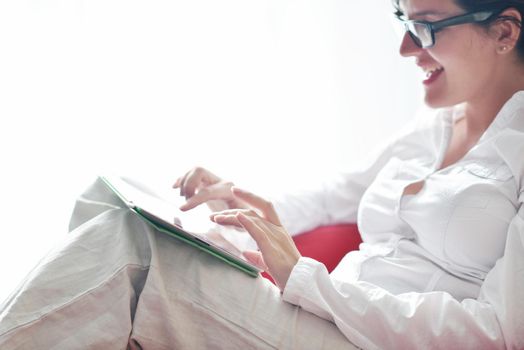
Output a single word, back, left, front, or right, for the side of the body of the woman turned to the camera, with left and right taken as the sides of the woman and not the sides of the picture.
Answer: left

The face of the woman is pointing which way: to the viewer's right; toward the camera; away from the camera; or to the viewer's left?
to the viewer's left
